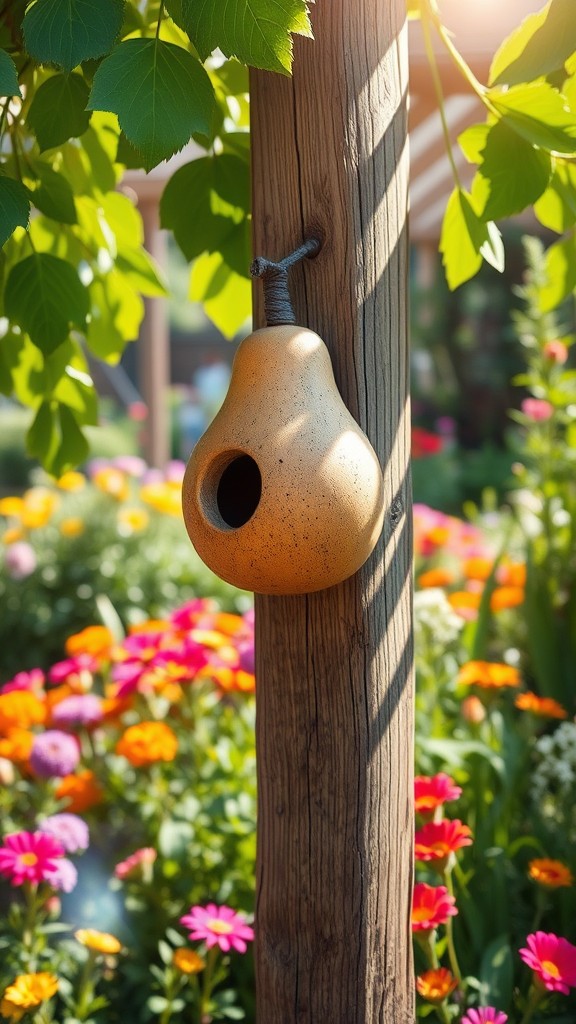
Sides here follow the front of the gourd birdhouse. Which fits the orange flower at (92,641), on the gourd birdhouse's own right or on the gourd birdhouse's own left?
on the gourd birdhouse's own right

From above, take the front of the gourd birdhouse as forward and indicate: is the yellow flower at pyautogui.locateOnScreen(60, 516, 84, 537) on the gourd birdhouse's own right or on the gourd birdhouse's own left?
on the gourd birdhouse's own right

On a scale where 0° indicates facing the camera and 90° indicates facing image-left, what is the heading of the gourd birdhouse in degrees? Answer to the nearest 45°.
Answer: approximately 45°

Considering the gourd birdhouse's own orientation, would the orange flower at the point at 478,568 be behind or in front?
behind

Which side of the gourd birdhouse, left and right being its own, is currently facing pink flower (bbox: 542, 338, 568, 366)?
back

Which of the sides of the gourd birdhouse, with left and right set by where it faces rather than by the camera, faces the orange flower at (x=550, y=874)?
back

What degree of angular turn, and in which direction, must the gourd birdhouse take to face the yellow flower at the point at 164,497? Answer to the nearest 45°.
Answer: approximately 135° to its right

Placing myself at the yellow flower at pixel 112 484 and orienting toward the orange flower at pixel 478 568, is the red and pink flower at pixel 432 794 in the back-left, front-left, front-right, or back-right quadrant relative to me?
front-right

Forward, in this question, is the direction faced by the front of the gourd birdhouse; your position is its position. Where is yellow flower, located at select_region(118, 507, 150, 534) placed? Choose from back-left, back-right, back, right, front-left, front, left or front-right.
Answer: back-right

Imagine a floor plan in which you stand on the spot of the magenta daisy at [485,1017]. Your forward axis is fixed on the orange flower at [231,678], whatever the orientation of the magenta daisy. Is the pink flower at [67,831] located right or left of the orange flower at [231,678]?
left

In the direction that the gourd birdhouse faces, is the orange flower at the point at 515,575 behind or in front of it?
behind
